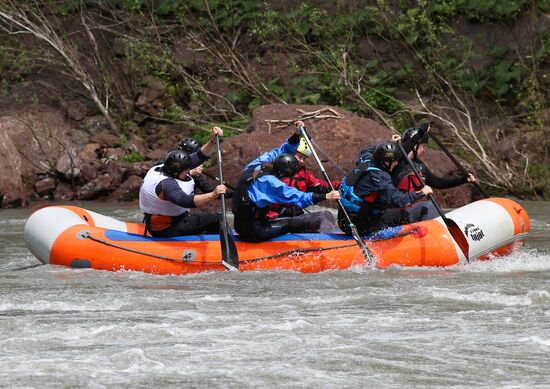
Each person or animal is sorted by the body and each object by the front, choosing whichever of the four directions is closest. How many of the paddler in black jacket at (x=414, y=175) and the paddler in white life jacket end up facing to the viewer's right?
2

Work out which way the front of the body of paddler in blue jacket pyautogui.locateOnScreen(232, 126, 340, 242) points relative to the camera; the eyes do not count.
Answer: to the viewer's right

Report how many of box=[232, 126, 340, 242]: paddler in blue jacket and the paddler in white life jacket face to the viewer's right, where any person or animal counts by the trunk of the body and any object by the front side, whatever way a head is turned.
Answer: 2

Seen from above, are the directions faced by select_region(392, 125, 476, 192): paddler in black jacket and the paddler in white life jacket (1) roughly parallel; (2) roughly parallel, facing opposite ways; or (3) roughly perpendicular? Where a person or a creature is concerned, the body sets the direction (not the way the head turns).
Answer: roughly parallel

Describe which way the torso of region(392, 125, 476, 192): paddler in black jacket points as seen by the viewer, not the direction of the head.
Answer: to the viewer's right

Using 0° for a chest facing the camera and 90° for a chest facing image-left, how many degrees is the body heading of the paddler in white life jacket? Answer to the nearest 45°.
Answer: approximately 270°

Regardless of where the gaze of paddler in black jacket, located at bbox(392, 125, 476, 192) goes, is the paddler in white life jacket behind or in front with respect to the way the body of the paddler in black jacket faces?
behind

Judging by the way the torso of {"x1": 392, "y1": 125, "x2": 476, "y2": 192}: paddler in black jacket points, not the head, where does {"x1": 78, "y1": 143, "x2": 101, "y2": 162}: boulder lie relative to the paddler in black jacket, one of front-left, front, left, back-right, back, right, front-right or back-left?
back-left

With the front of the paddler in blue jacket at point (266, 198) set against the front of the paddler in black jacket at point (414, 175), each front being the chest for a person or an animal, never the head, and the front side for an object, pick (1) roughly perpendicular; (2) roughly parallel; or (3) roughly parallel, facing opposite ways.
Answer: roughly parallel

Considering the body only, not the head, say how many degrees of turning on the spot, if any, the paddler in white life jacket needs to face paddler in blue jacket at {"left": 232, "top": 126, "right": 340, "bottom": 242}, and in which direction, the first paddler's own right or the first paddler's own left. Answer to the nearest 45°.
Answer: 0° — they already face them
